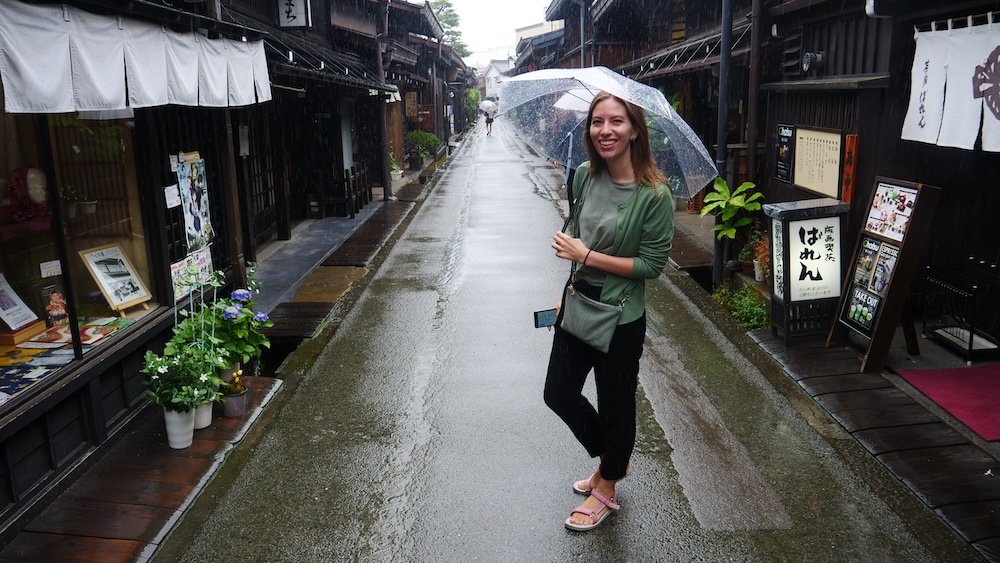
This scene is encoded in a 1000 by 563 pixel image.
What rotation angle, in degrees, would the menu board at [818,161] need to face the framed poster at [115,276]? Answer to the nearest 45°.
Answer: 0° — it already faces it

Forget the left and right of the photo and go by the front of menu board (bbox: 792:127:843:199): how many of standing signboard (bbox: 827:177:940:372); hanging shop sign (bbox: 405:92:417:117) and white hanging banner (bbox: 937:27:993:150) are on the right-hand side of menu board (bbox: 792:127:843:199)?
1

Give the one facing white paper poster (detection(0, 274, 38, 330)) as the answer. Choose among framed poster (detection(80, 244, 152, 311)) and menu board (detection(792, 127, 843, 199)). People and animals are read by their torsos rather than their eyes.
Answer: the menu board

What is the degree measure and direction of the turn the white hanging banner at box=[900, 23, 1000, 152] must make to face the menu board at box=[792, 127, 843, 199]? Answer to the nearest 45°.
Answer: approximately 90° to its right

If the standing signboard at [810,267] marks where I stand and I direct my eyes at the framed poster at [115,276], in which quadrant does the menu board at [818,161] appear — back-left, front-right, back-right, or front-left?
back-right

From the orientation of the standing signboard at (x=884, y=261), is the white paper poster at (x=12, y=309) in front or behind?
in front

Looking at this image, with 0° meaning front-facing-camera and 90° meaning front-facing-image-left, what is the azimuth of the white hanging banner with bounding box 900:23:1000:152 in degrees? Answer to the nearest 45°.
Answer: approximately 45°

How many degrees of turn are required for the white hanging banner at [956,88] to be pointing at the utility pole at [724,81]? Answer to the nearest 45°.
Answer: approximately 90° to its right

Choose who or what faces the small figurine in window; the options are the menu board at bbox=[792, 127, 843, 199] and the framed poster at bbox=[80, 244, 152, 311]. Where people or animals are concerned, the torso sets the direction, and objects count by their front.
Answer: the menu board

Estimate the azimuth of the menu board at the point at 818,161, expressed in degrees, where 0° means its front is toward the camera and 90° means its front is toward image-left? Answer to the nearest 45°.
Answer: approximately 45°

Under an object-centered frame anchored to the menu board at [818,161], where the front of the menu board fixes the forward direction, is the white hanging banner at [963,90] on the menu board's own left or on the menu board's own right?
on the menu board's own left
